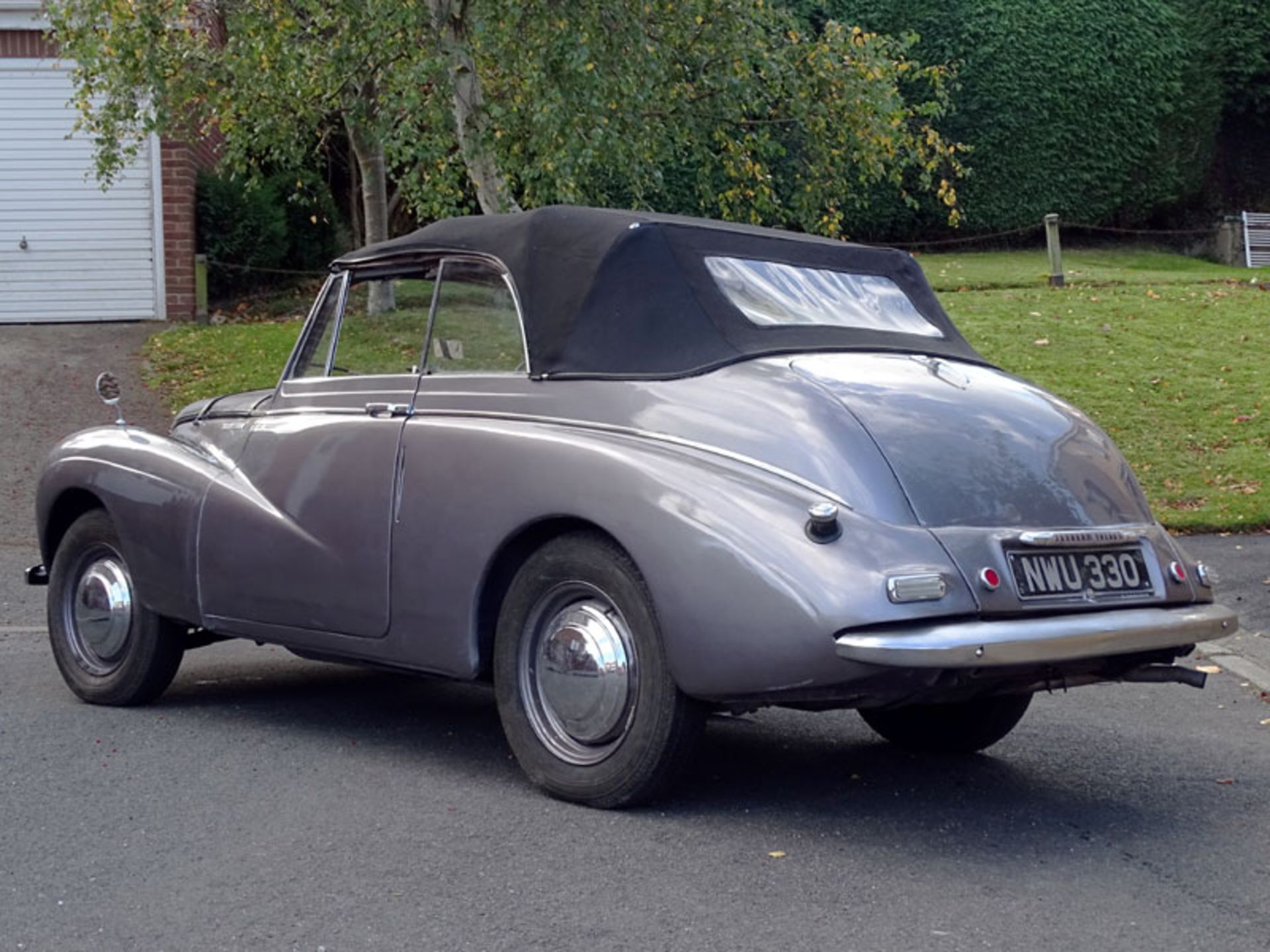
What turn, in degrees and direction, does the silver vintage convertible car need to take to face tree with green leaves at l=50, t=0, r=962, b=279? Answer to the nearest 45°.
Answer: approximately 45° to its right

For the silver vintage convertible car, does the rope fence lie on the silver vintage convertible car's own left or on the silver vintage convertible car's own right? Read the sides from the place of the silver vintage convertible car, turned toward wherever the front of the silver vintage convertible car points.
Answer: on the silver vintage convertible car's own right

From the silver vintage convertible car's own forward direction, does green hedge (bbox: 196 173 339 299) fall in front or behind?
in front

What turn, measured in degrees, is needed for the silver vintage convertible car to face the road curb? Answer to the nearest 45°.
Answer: approximately 90° to its right

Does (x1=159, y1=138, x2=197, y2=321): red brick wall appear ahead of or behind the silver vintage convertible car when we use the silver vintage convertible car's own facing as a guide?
ahead

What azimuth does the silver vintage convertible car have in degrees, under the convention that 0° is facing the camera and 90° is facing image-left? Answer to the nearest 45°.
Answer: approximately 135°

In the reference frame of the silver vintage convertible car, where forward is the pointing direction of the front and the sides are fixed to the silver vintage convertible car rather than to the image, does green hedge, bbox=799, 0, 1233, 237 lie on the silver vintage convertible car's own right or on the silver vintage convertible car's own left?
on the silver vintage convertible car's own right
